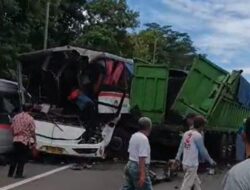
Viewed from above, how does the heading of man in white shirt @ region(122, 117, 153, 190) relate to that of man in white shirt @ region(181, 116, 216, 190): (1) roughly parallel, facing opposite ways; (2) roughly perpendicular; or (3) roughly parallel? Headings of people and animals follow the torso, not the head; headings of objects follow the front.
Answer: roughly parallel

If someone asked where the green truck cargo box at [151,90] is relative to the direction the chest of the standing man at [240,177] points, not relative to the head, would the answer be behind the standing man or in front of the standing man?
in front

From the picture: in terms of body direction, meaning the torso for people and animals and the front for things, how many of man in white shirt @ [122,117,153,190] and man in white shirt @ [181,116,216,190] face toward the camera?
0

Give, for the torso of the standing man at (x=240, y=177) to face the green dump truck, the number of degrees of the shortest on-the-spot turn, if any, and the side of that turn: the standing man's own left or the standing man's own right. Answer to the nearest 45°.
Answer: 0° — they already face it

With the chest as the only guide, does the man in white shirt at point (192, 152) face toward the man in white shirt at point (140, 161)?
no

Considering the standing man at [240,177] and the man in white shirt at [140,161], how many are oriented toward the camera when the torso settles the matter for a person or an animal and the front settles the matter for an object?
0

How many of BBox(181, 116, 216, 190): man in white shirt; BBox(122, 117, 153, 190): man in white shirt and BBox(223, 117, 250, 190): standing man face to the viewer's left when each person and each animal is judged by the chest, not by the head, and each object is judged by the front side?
0

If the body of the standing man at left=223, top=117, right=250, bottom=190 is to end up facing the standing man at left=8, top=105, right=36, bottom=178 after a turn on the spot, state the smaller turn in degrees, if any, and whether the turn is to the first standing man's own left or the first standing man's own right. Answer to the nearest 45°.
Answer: approximately 45° to the first standing man's own left

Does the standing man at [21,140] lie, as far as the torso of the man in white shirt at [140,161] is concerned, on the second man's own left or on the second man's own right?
on the second man's own left

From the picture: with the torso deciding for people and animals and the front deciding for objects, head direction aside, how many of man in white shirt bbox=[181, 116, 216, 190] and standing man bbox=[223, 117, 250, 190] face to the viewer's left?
0

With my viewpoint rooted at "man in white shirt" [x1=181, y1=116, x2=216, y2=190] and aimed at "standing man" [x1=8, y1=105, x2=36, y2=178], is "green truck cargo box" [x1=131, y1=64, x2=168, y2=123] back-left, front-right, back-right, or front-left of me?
front-right

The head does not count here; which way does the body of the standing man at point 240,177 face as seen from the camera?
away from the camera

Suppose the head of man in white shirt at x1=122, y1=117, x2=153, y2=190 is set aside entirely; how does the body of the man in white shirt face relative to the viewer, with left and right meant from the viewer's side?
facing away from the viewer and to the right of the viewer

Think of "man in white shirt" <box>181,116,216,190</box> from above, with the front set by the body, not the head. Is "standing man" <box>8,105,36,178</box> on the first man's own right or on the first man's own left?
on the first man's own left

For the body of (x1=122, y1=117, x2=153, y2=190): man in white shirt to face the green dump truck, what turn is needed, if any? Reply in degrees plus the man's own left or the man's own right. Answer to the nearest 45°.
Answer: approximately 45° to the man's own left
